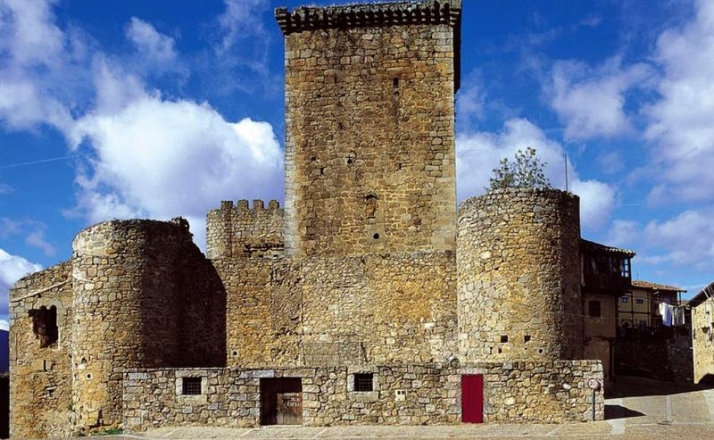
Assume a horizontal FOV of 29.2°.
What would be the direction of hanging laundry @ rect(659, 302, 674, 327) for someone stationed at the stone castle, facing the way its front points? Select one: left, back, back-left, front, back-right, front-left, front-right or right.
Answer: back-left

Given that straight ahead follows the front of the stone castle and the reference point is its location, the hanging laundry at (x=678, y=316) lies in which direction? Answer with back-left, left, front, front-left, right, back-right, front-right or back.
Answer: back-left

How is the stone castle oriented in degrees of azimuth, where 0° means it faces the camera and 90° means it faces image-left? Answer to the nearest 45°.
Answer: approximately 0°
